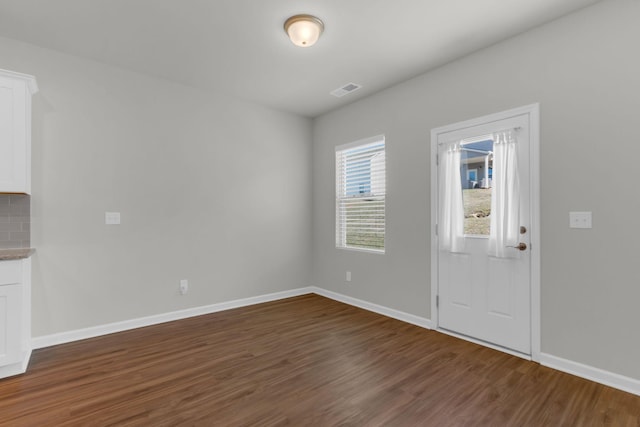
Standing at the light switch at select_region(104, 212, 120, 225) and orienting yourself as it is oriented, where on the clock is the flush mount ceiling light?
The flush mount ceiling light is roughly at 11 o'clock from the light switch.

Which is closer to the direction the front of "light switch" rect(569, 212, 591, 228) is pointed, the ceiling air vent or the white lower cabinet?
the white lower cabinet

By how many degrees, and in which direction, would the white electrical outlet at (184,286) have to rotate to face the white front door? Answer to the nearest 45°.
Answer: approximately 45° to its left

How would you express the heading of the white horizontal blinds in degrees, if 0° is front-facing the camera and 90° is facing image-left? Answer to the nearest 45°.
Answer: approximately 45°

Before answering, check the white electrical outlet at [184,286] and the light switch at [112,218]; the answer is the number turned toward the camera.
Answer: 2

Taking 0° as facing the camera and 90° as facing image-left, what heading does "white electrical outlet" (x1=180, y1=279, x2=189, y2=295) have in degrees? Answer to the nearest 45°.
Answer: approximately 0°

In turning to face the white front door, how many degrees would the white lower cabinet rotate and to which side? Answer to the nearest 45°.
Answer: approximately 45° to its left

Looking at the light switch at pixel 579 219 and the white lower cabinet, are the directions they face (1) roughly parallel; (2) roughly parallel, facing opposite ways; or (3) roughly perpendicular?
roughly perpendicular
